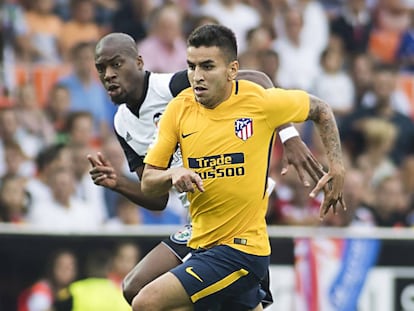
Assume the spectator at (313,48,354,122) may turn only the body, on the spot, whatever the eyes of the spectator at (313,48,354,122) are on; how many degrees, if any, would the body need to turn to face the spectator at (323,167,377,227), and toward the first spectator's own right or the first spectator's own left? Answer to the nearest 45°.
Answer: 0° — they already face them

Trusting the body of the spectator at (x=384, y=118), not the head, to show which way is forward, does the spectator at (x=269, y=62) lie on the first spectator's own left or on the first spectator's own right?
on the first spectator's own right

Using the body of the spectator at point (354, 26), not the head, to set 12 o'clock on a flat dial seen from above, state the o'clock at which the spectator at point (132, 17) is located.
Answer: the spectator at point (132, 17) is roughly at 2 o'clock from the spectator at point (354, 26).
